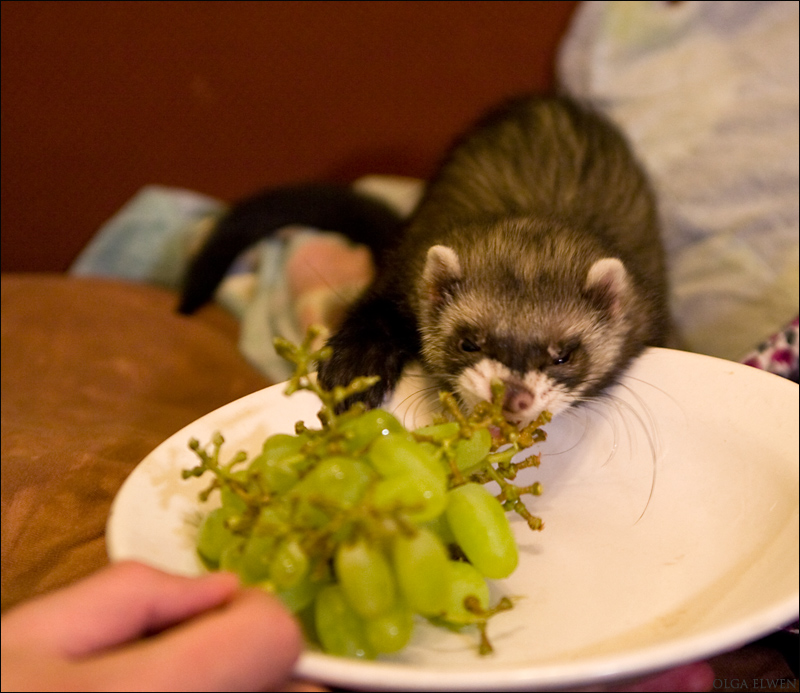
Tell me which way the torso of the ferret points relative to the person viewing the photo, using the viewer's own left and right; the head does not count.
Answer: facing the viewer

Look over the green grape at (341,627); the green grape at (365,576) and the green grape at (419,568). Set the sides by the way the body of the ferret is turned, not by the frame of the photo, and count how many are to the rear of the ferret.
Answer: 0

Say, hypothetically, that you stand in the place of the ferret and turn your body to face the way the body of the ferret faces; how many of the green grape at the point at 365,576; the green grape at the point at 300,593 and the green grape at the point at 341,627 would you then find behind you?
0

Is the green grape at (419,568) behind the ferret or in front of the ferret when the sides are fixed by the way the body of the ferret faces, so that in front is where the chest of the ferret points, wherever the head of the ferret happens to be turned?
in front

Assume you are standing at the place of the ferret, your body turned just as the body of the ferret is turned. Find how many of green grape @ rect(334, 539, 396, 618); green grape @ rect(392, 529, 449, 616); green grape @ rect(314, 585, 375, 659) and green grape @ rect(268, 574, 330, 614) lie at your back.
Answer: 0

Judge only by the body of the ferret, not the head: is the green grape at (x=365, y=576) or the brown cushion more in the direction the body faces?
the green grape

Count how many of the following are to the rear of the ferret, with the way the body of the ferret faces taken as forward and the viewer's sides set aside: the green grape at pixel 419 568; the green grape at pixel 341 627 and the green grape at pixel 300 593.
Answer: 0
